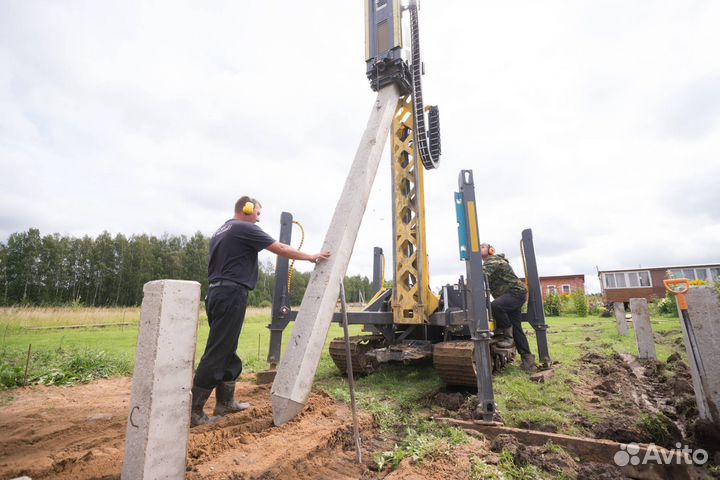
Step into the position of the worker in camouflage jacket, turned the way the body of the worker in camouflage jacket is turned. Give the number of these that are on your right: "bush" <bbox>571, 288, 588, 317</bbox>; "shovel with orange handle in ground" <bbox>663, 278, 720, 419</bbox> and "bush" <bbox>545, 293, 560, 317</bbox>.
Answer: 2

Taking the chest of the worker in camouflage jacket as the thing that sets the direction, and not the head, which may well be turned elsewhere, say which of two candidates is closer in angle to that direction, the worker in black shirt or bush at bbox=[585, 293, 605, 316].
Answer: the worker in black shirt

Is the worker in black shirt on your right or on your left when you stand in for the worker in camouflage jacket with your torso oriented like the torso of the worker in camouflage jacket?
on your left

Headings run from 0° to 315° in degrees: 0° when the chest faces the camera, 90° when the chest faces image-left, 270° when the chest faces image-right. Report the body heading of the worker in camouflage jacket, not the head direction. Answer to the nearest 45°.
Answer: approximately 90°

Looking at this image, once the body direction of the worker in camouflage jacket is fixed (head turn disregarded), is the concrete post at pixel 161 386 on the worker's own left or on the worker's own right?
on the worker's own left

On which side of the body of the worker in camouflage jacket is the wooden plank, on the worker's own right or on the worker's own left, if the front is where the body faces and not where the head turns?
on the worker's own left

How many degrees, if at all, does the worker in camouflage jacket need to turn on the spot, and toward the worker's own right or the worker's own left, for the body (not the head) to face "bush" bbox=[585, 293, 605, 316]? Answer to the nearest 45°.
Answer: approximately 90° to the worker's own right

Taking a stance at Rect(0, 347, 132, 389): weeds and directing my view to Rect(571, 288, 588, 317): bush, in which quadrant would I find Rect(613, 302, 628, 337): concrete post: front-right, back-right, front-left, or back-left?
front-right

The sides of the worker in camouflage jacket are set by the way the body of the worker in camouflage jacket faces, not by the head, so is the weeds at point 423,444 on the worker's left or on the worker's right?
on the worker's left

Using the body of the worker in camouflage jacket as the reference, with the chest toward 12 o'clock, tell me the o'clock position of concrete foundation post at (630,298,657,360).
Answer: The concrete foundation post is roughly at 5 o'clock from the worker in camouflage jacket.

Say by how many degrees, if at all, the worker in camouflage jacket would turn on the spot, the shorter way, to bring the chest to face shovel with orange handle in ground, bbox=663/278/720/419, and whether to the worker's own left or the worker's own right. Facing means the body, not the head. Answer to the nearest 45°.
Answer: approximately 135° to the worker's own left

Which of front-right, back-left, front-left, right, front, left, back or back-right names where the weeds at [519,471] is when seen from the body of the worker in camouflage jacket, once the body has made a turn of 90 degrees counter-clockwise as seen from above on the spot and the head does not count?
front

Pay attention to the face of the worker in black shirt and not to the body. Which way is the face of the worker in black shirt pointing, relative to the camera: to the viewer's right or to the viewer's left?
to the viewer's right
